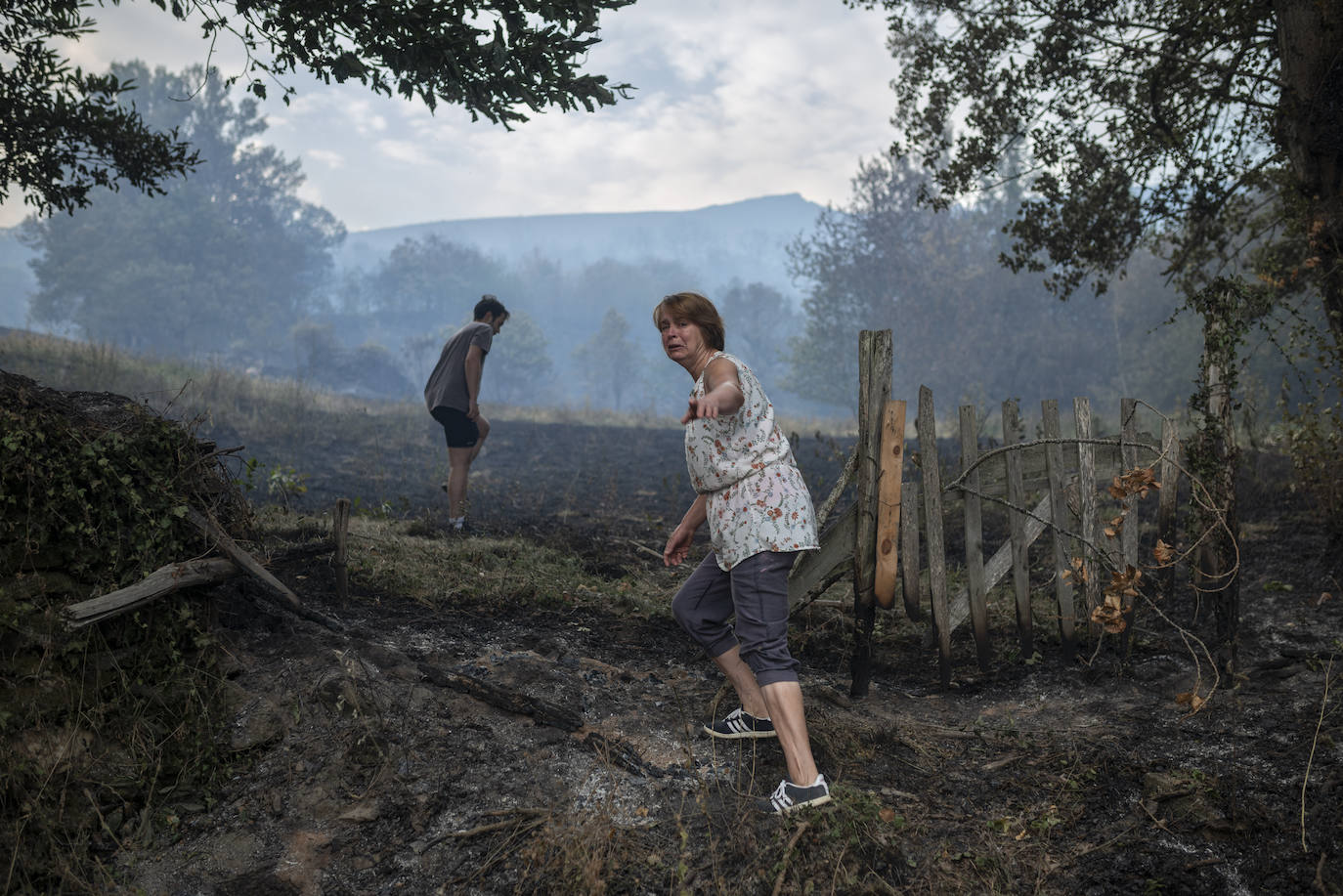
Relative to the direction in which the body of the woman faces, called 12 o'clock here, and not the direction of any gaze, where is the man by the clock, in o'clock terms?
The man is roughly at 2 o'clock from the woman.

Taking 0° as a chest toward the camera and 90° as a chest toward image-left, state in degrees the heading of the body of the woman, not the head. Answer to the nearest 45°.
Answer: approximately 90°

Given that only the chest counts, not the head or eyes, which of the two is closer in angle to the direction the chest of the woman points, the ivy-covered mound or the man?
the ivy-covered mound

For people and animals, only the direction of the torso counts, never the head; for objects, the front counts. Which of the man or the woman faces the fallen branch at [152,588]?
the woman

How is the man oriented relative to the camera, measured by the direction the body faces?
to the viewer's right

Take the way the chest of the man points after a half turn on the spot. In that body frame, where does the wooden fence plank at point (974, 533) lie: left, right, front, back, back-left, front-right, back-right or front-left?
back-left

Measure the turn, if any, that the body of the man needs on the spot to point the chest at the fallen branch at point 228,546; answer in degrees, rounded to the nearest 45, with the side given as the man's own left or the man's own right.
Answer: approximately 90° to the man's own right

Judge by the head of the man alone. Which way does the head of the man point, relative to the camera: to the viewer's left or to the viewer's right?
to the viewer's right

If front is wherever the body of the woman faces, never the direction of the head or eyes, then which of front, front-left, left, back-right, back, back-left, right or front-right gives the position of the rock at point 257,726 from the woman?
front

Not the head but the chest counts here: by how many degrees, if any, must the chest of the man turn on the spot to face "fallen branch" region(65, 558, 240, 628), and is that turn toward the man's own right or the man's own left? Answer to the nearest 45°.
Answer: approximately 90° to the man's own right

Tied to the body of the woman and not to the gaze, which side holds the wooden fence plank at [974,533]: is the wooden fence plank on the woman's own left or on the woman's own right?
on the woman's own right

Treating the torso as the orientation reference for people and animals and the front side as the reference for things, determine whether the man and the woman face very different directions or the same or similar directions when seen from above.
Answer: very different directions

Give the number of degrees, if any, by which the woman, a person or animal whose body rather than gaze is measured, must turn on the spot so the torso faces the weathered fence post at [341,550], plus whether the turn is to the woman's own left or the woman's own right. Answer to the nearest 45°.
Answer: approximately 45° to the woman's own right

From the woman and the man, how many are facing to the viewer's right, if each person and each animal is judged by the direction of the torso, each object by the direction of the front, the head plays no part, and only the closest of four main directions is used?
1
